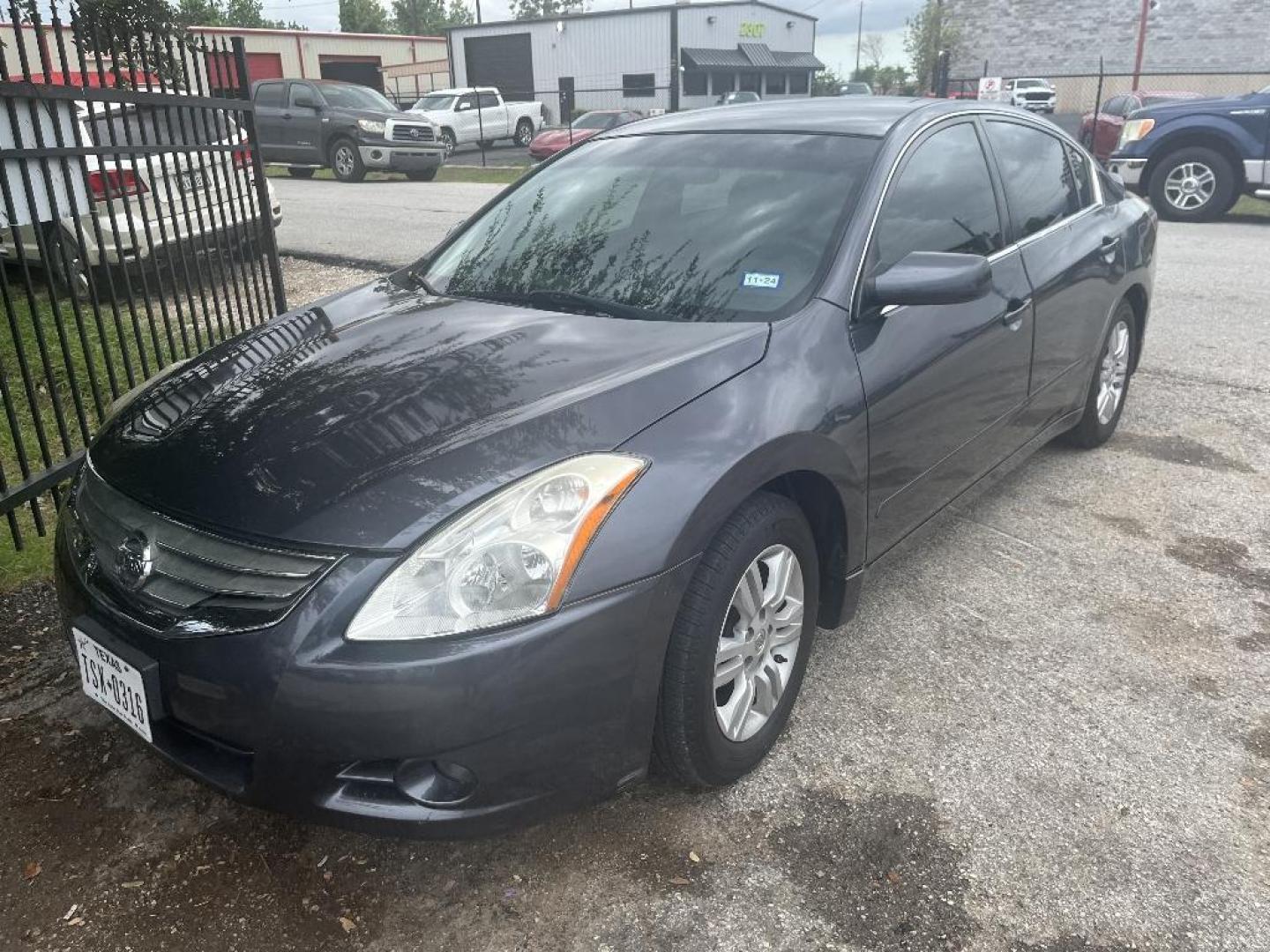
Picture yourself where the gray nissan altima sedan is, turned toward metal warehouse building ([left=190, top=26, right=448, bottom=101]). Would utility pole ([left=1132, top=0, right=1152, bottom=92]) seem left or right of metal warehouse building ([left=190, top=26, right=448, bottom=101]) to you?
right

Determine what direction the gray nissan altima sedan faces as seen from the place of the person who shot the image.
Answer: facing the viewer and to the left of the viewer

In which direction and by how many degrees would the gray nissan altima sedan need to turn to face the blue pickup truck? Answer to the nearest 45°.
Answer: approximately 180°

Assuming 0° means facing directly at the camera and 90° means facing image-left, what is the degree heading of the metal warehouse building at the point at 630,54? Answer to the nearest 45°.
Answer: approximately 315°

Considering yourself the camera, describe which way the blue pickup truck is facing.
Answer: facing to the left of the viewer

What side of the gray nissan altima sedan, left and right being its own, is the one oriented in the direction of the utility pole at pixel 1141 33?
back

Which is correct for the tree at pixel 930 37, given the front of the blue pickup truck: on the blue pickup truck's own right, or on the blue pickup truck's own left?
on the blue pickup truck's own right

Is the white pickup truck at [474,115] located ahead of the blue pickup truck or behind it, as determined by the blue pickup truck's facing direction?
ahead

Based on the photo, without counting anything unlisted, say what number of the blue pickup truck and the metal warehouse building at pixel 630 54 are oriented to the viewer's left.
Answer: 1

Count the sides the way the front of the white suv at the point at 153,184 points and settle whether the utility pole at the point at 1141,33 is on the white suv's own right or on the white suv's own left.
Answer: on the white suv's own right
